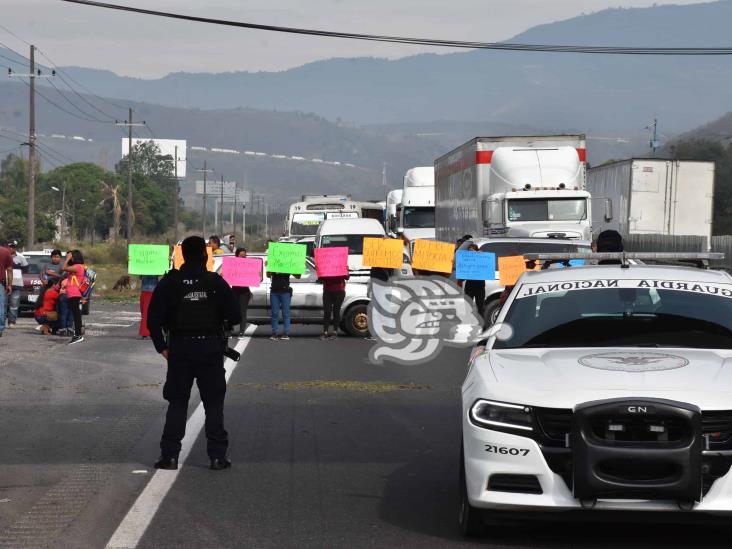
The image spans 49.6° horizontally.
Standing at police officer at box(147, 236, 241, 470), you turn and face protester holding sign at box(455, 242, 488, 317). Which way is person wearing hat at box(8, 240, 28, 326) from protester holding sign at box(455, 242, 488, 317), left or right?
left

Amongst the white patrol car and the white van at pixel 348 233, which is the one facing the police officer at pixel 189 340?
the white van

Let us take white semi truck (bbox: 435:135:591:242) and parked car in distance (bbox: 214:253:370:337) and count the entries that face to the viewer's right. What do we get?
1

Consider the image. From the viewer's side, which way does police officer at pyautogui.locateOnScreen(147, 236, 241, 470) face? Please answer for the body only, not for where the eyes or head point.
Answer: away from the camera

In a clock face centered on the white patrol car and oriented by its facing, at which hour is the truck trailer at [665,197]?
The truck trailer is roughly at 6 o'clock from the white patrol car.

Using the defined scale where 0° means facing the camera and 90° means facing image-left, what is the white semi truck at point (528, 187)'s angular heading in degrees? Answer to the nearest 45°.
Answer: approximately 0°

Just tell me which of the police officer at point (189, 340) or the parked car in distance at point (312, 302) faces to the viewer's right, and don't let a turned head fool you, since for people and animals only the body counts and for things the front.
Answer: the parked car in distance

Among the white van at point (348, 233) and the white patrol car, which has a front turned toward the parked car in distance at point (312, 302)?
the white van

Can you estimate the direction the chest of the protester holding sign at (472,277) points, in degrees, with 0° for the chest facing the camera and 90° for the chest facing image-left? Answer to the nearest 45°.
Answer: approximately 0°

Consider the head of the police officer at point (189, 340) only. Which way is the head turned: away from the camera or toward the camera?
away from the camera

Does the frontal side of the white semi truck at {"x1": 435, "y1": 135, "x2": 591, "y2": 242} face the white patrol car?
yes

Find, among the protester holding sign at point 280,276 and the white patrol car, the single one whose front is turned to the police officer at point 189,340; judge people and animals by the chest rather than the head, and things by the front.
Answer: the protester holding sign

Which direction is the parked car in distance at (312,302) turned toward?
to the viewer's right
